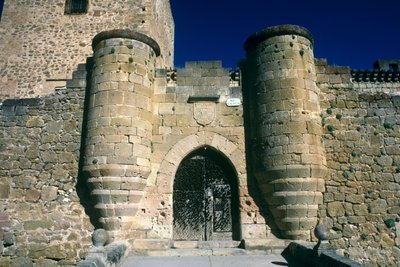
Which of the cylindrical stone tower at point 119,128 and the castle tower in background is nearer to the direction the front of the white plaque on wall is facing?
the cylindrical stone tower

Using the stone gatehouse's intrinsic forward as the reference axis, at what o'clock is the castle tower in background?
The castle tower in background is roughly at 4 o'clock from the stone gatehouse.

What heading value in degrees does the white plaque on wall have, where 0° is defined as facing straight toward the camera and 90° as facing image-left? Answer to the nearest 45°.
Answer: approximately 0°

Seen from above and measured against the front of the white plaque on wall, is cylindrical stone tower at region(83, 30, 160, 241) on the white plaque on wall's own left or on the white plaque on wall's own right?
on the white plaque on wall's own right

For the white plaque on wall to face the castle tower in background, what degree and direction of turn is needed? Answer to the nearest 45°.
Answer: approximately 135° to its right

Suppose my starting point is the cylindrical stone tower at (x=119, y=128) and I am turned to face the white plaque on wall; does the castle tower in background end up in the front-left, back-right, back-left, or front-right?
back-left
